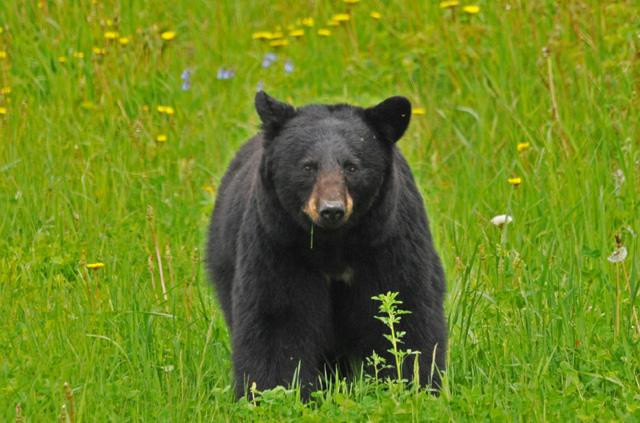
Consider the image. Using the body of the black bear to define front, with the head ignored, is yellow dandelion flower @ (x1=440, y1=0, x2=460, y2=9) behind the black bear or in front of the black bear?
behind

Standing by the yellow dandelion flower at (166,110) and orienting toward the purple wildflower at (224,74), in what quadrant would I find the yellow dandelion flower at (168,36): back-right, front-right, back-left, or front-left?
front-left

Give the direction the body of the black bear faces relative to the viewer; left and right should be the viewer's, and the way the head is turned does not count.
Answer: facing the viewer

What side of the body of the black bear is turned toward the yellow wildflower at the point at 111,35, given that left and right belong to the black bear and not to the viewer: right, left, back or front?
back

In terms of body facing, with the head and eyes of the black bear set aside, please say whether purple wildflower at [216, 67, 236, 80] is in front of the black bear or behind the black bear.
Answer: behind

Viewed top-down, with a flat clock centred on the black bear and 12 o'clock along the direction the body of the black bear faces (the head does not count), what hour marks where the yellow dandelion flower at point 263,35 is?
The yellow dandelion flower is roughly at 6 o'clock from the black bear.

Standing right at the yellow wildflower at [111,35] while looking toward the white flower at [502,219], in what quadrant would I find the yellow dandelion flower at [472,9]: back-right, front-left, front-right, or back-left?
front-left

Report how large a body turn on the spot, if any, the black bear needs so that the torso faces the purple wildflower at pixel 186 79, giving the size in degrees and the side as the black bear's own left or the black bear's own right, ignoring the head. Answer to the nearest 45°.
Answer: approximately 180°

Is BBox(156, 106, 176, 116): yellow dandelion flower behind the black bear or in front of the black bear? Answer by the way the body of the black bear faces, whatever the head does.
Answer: behind

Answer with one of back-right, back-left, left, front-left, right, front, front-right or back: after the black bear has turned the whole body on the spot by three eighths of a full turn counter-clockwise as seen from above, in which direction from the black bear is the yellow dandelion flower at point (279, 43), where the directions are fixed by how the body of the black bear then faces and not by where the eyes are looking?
front-left
